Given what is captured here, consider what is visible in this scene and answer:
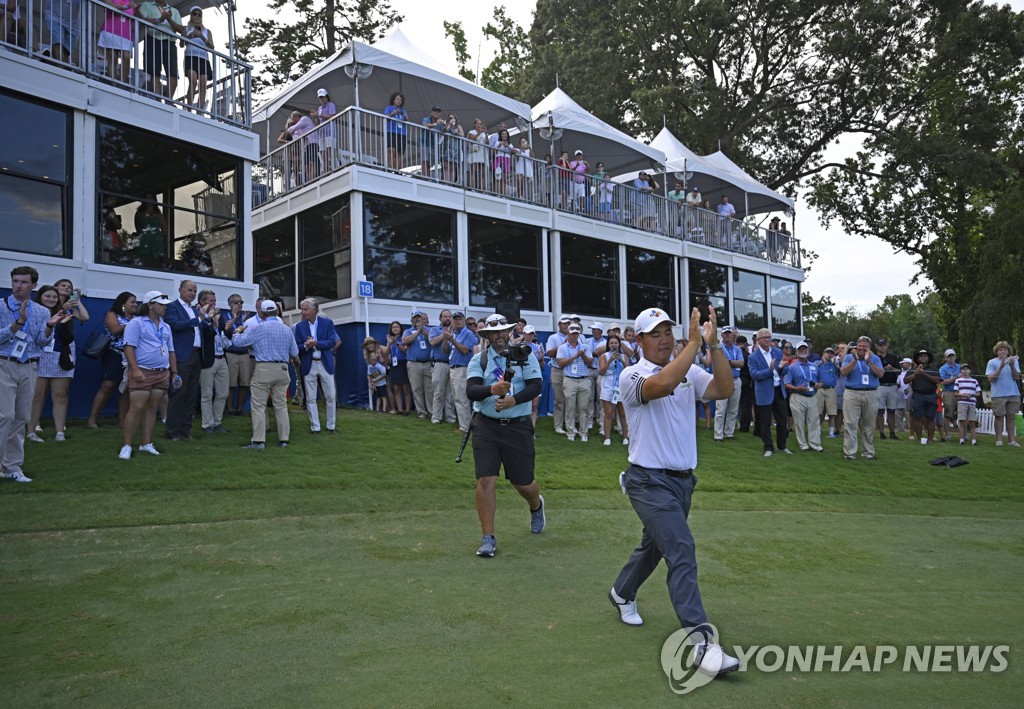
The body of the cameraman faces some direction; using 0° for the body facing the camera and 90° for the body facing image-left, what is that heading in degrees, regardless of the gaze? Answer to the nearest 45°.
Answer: approximately 0°

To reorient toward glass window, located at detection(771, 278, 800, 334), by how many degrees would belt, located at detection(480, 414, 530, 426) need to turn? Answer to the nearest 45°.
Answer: approximately 135° to its left

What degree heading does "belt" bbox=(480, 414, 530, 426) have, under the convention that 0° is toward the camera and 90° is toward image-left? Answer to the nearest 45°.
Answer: approximately 0°

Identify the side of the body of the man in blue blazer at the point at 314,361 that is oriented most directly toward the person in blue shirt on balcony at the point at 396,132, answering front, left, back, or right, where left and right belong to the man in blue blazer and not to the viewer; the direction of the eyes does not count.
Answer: back

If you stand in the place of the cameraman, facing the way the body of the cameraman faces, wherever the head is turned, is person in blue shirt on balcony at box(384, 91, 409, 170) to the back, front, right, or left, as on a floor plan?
back

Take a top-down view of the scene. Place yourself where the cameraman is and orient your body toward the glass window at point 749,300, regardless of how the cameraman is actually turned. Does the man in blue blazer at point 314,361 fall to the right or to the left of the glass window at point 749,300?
left

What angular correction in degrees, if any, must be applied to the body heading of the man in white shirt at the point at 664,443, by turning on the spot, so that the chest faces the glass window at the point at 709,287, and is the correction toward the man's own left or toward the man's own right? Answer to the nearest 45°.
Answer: approximately 135° to the man's own left

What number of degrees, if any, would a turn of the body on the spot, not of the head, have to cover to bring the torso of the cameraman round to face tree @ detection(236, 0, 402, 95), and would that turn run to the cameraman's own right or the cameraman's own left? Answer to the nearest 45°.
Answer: approximately 180°

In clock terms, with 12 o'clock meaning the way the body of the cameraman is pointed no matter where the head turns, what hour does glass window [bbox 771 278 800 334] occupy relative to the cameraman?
The glass window is roughly at 7 o'clock from the cameraman.

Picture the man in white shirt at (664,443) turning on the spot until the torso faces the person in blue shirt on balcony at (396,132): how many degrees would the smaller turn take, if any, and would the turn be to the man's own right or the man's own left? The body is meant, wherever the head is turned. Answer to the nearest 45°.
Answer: approximately 180°

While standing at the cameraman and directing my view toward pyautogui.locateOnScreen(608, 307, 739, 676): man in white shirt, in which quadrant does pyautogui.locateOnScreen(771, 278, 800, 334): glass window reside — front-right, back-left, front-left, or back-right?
back-left

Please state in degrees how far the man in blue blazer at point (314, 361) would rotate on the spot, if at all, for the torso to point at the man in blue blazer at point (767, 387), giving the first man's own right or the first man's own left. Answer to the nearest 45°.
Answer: approximately 90° to the first man's own left

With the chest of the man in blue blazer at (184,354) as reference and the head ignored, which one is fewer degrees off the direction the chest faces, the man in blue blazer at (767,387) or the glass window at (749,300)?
the man in blue blazer

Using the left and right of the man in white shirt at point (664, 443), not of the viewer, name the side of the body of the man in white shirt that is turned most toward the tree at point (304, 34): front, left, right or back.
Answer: back
